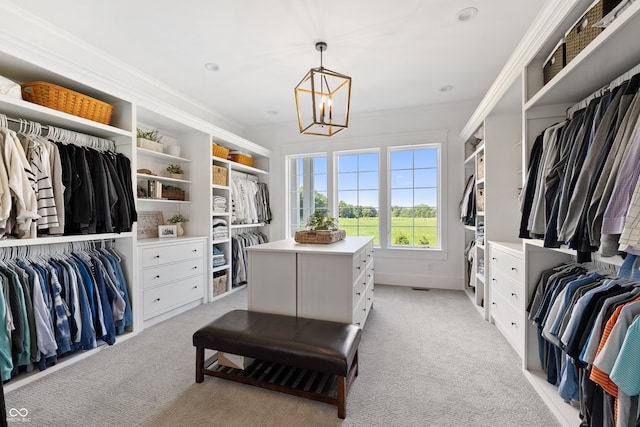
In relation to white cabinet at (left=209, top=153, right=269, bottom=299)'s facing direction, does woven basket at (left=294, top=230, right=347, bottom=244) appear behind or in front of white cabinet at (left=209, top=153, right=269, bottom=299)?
in front

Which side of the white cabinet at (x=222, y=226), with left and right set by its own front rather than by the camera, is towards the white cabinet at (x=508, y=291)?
front

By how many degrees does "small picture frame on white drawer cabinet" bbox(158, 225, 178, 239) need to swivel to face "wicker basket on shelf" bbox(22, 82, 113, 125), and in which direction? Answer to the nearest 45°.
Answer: approximately 90° to its right

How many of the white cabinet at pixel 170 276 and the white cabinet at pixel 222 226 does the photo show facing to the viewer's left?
0

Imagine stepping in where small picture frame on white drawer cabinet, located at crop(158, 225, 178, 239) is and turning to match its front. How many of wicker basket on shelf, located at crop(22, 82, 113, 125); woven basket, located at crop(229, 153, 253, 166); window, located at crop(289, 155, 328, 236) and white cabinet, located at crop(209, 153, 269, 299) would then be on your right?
1

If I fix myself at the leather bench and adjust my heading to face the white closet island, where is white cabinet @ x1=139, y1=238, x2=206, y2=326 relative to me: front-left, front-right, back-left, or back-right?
front-left

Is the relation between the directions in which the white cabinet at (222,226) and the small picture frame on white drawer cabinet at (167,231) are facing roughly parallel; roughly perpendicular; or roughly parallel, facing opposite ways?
roughly parallel

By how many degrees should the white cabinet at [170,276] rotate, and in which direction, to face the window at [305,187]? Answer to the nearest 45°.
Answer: approximately 90° to its left

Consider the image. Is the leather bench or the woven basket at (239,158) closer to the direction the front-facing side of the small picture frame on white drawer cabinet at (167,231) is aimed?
the leather bench

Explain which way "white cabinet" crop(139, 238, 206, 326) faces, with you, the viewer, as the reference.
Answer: facing the viewer and to the right of the viewer

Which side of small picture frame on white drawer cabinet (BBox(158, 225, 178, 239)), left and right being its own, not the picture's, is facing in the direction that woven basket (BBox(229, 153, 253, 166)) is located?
left
